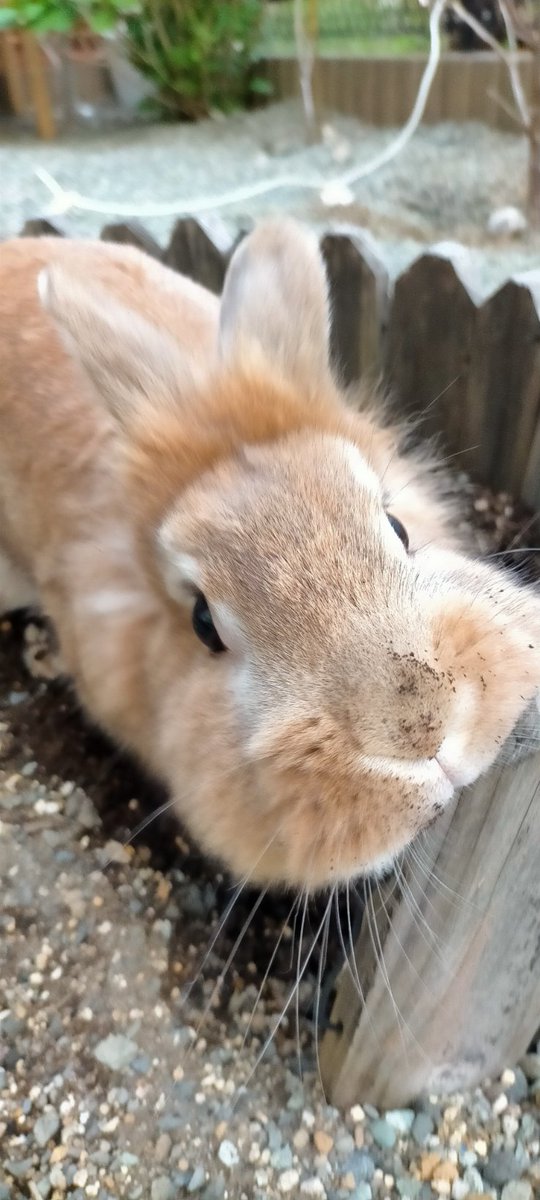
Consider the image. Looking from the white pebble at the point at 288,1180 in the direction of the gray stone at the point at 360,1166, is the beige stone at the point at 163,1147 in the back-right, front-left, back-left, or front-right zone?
back-left

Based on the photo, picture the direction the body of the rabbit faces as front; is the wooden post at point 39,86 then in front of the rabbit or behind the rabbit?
behind

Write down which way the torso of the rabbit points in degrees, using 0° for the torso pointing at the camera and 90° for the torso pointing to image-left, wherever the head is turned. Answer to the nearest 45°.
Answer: approximately 315°

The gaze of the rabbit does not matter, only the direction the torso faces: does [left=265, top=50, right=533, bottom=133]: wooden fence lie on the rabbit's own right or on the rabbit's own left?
on the rabbit's own left

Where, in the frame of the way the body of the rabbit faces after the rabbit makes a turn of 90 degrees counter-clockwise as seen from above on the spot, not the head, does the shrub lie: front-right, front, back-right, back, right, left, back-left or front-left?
front-left
